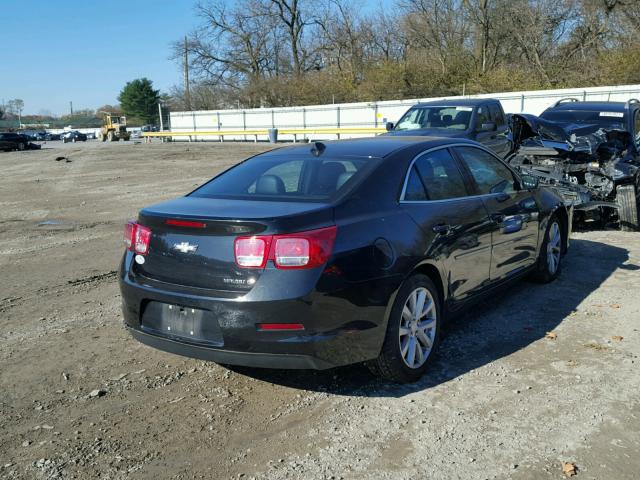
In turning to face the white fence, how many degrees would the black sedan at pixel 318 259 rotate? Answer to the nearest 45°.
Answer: approximately 45° to its left

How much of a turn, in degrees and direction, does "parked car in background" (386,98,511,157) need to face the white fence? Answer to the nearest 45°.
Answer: approximately 135° to its right

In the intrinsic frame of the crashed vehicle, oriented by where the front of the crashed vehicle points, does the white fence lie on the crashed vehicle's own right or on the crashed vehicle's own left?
on the crashed vehicle's own right

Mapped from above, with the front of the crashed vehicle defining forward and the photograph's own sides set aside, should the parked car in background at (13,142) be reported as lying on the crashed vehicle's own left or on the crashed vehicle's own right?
on the crashed vehicle's own right

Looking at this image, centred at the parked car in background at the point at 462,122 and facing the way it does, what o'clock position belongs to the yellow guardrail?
The yellow guardrail is roughly at 4 o'clock from the parked car in background.

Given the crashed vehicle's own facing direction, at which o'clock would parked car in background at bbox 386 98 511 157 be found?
The parked car in background is roughly at 3 o'clock from the crashed vehicle.
